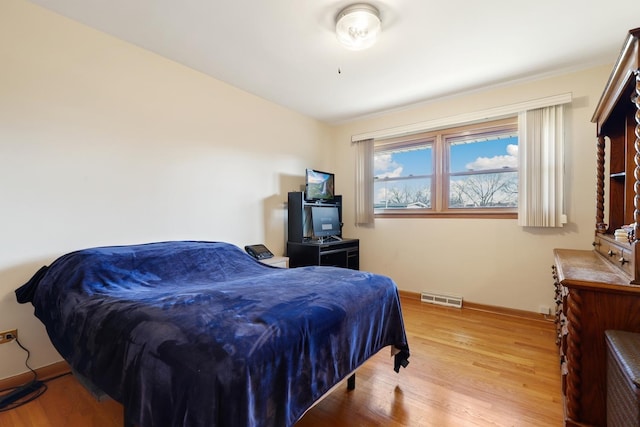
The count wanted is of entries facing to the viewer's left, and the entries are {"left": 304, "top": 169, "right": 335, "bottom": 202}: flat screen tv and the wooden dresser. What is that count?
1

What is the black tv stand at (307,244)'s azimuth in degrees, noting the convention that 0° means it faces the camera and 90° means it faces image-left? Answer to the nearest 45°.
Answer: approximately 315°

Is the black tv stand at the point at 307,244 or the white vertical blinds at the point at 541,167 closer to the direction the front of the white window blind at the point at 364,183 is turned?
the black tv stand

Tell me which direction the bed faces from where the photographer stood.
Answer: facing the viewer and to the right of the viewer

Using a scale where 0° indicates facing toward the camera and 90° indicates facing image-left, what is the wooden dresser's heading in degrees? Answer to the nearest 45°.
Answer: approximately 90°

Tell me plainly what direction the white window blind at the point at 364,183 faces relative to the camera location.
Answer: facing the viewer and to the left of the viewer

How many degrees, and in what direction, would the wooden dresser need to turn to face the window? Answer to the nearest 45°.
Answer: approximately 45° to its right

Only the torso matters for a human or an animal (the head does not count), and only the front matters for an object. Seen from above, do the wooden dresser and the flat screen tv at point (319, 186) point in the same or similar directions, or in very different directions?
very different directions

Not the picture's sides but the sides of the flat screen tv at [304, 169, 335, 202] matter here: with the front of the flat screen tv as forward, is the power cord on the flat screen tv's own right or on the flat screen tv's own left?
on the flat screen tv's own right
